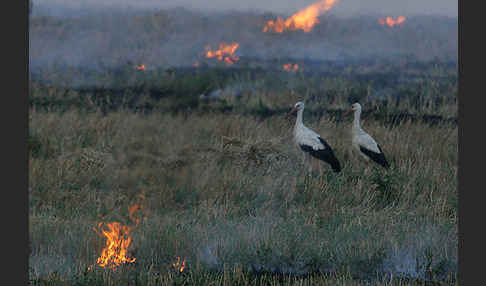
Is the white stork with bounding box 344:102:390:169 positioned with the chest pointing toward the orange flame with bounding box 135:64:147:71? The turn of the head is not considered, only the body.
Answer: no

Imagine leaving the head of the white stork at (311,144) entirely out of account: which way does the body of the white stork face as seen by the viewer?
to the viewer's left

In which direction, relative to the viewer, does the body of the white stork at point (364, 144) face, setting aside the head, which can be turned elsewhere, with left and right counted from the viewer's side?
facing to the left of the viewer

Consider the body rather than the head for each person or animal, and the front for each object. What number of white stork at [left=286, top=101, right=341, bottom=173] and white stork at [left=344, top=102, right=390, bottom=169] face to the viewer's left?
2
